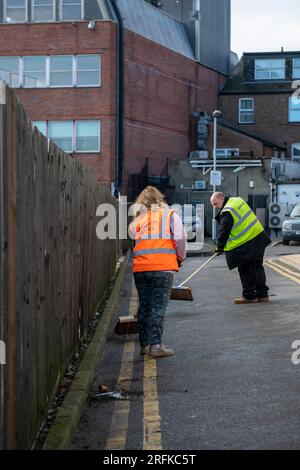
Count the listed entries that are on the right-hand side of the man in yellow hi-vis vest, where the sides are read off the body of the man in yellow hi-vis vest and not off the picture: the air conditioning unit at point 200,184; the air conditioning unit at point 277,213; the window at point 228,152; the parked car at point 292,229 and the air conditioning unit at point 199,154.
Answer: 5

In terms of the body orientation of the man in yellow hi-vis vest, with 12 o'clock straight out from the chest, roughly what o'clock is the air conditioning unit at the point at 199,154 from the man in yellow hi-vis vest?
The air conditioning unit is roughly at 3 o'clock from the man in yellow hi-vis vest.

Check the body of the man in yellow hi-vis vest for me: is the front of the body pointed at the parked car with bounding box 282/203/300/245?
no

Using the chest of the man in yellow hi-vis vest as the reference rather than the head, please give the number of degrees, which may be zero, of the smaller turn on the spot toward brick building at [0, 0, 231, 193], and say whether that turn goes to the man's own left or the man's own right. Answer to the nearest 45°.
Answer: approximately 90° to the man's own right

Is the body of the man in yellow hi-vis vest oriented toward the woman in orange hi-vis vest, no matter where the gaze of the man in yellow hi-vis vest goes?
no

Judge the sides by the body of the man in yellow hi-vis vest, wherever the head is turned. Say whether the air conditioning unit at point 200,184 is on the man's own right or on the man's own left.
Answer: on the man's own right

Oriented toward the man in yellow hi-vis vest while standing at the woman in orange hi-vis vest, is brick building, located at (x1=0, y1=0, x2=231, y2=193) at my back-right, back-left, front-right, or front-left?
front-left

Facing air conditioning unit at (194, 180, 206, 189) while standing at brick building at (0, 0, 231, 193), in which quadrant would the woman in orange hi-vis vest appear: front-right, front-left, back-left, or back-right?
back-right

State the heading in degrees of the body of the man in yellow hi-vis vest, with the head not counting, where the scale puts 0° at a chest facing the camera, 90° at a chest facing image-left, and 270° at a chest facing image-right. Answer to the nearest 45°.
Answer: approximately 90°

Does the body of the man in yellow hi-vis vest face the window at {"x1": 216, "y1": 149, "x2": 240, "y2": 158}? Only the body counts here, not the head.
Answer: no

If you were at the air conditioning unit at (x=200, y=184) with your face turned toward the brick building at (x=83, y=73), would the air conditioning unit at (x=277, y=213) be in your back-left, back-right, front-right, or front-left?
back-left

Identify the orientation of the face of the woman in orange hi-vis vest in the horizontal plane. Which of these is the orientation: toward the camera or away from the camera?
away from the camera

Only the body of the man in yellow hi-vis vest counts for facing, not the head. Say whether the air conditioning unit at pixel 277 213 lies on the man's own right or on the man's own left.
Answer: on the man's own right
